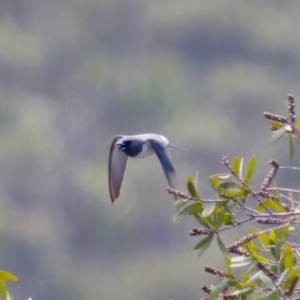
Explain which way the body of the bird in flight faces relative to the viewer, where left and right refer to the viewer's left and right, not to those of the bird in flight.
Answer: facing the viewer and to the left of the viewer
